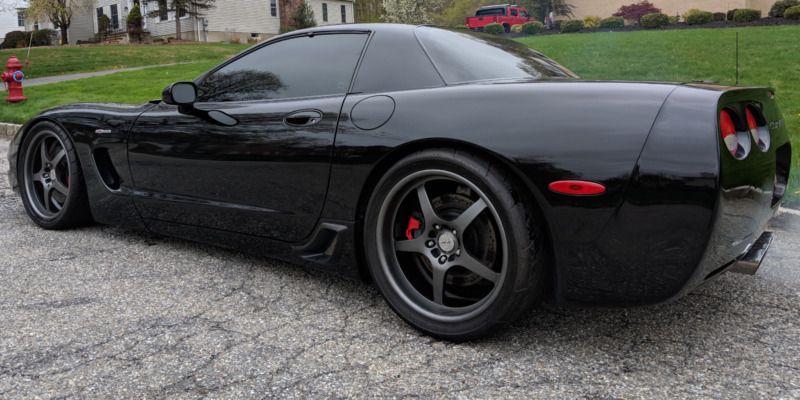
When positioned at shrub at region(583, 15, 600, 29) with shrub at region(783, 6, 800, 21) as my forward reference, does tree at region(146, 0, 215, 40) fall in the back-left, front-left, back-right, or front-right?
back-right

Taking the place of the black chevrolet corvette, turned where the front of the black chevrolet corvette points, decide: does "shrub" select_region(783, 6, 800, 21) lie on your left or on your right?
on your right

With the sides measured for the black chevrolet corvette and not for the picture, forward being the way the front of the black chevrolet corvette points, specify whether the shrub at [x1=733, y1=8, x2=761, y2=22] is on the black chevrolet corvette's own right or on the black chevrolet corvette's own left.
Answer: on the black chevrolet corvette's own right

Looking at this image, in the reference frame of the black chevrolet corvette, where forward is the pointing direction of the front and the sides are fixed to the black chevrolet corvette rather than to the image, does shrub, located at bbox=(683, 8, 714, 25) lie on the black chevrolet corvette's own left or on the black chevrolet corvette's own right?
on the black chevrolet corvette's own right

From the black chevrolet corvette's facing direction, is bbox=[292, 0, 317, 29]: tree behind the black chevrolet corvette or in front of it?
in front

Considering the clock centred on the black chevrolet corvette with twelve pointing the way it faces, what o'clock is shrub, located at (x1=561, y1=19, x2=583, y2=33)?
The shrub is roughly at 2 o'clock from the black chevrolet corvette.

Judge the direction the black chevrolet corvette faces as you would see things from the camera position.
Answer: facing away from the viewer and to the left of the viewer

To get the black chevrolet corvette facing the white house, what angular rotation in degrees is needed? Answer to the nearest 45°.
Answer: approximately 45° to its right
